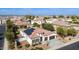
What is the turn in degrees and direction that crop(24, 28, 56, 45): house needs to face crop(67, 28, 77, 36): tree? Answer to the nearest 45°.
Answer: approximately 45° to its left

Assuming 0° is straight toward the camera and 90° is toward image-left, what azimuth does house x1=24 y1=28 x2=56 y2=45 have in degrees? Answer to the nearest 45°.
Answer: approximately 315°
